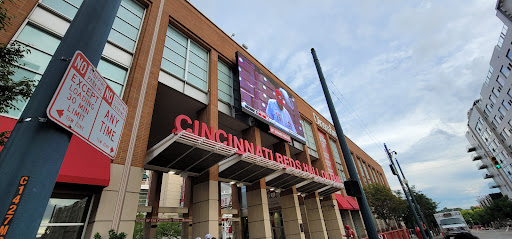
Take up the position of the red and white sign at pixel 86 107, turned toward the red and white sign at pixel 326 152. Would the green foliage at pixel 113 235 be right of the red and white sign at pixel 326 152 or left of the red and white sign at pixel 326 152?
left

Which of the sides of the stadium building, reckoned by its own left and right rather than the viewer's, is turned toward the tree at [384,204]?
left

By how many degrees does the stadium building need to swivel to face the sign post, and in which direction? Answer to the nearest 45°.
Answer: approximately 45° to its right

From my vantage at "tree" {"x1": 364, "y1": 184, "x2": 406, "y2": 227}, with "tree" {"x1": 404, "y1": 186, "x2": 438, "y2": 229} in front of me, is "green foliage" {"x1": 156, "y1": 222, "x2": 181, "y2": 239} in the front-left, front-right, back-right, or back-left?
back-left

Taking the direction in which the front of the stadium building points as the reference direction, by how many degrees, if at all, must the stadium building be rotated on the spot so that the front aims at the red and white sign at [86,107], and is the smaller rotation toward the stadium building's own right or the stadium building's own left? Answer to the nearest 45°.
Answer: approximately 45° to the stadium building's own right

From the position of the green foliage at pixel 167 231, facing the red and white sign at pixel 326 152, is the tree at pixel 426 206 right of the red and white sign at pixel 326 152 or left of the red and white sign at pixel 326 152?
left

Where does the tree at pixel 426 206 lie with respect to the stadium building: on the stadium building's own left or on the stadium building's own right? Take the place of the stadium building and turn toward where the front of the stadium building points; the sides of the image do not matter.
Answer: on the stadium building's own left

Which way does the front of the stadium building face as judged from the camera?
facing the viewer and to the right of the viewer
